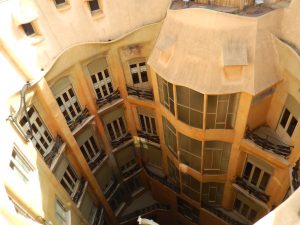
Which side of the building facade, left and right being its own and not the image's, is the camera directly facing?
front
